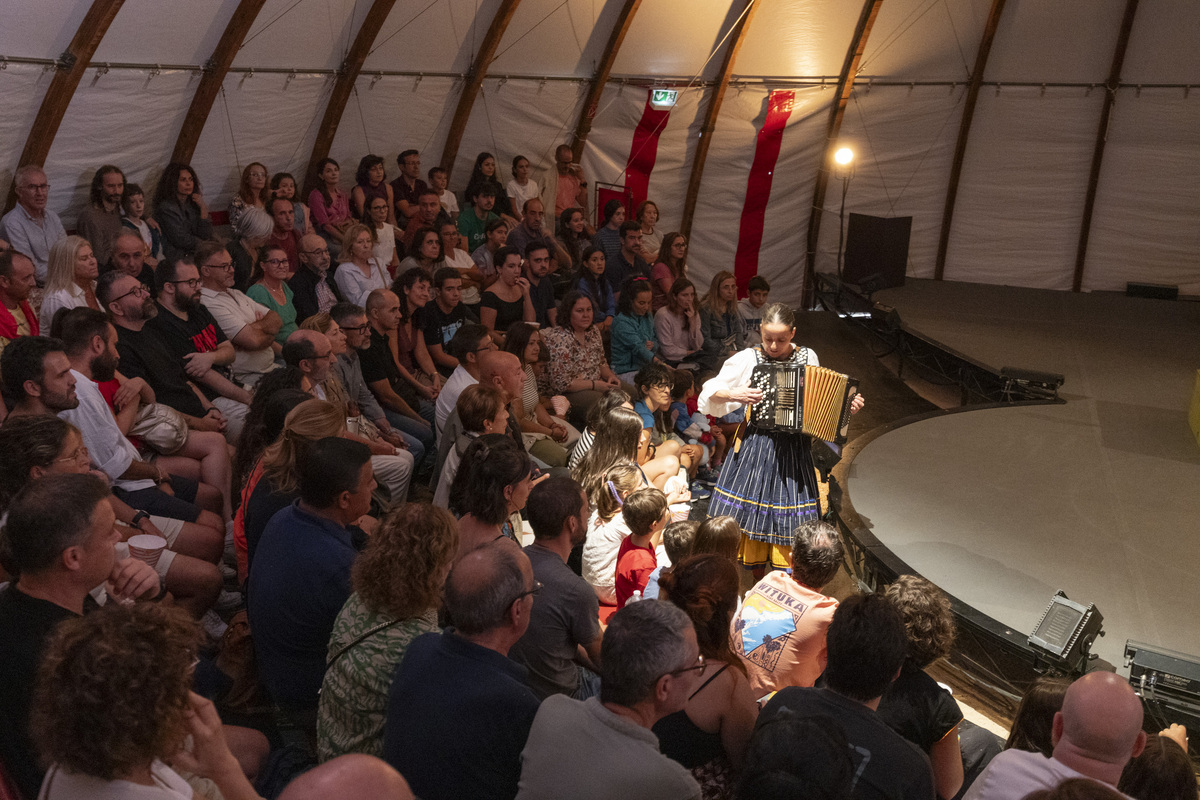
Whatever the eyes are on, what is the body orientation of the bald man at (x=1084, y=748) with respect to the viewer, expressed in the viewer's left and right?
facing away from the viewer

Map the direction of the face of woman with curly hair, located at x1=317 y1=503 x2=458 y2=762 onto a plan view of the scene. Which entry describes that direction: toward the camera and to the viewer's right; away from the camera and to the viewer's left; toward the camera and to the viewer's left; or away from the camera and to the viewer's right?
away from the camera and to the viewer's right

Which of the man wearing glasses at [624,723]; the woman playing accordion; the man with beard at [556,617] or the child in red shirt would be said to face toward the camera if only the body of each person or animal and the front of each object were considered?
the woman playing accordion

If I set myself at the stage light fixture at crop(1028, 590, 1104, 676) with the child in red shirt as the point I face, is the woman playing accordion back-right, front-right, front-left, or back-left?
front-right

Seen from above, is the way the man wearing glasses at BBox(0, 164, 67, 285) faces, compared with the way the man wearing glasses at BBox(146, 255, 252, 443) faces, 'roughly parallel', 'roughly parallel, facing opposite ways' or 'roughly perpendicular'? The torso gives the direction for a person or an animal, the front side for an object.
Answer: roughly parallel

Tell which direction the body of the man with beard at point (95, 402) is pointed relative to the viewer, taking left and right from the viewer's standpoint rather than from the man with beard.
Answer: facing to the right of the viewer

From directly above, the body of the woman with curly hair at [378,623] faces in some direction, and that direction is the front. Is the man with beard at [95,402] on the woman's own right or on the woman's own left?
on the woman's own left

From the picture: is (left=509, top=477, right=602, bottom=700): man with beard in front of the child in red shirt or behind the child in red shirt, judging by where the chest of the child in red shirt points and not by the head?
behind

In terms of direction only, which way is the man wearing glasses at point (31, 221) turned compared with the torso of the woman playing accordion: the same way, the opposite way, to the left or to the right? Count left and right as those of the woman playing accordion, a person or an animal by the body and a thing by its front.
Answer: to the left

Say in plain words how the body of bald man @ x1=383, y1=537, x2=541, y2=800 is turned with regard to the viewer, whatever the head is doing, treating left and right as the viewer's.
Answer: facing away from the viewer and to the right of the viewer

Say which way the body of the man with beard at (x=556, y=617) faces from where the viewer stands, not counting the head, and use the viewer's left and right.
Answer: facing away from the viewer and to the right of the viewer

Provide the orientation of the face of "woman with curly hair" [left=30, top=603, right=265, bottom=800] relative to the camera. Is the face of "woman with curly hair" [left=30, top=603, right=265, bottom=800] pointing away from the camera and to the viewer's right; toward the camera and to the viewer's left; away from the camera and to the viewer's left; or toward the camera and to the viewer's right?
away from the camera and to the viewer's right

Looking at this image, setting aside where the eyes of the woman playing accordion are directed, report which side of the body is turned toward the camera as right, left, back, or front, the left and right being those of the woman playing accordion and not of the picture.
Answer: front

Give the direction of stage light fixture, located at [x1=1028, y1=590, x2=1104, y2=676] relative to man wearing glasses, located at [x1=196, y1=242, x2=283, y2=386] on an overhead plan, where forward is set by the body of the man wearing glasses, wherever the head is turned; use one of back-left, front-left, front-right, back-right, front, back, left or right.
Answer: front

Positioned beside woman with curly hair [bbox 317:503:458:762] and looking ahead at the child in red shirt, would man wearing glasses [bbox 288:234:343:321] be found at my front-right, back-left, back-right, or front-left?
front-left

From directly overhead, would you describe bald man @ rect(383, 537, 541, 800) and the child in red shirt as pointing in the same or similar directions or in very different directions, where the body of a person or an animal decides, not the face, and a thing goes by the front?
same or similar directions
